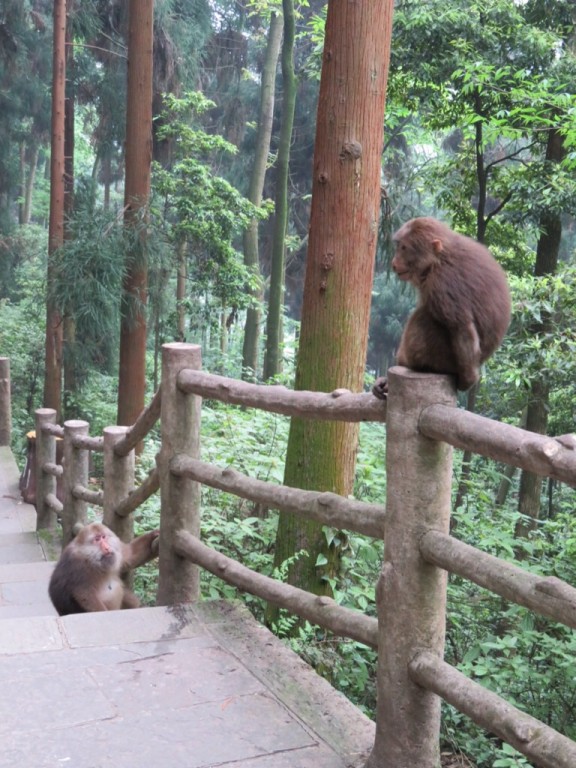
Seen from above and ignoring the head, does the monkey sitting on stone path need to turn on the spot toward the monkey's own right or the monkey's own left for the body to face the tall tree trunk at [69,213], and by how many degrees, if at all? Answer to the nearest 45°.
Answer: approximately 135° to the monkey's own left

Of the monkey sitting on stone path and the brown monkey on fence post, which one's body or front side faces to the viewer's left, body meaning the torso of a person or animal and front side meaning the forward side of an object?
the brown monkey on fence post

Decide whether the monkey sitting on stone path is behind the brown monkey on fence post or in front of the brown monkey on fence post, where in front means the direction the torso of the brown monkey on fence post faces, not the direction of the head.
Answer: in front

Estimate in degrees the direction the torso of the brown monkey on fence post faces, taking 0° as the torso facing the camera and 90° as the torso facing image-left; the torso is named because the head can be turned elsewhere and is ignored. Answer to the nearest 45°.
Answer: approximately 90°

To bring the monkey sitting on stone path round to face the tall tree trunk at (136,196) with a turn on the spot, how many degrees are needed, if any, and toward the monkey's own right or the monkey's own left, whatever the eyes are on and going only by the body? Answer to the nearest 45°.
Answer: approximately 135° to the monkey's own left

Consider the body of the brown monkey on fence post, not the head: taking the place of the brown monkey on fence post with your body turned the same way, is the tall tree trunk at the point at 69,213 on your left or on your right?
on your right

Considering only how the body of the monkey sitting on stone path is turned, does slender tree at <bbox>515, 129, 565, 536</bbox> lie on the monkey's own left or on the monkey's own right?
on the monkey's own left

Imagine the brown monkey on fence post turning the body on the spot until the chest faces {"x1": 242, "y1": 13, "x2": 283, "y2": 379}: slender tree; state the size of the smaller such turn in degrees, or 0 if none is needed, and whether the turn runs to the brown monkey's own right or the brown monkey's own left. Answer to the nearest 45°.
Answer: approximately 90° to the brown monkey's own right

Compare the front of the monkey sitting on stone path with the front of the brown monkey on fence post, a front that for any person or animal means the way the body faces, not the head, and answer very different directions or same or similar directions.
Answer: very different directions

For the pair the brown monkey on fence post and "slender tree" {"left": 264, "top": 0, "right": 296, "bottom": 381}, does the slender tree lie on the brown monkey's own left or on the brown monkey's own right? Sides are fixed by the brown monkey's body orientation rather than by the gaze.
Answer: on the brown monkey's own right

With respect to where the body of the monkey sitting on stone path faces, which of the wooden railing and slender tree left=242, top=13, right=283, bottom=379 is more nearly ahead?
the wooden railing

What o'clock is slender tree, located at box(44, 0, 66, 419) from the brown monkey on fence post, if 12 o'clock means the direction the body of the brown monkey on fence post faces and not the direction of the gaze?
The slender tree is roughly at 2 o'clock from the brown monkey on fence post.

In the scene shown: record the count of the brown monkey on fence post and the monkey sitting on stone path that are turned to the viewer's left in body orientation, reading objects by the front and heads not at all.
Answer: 1
